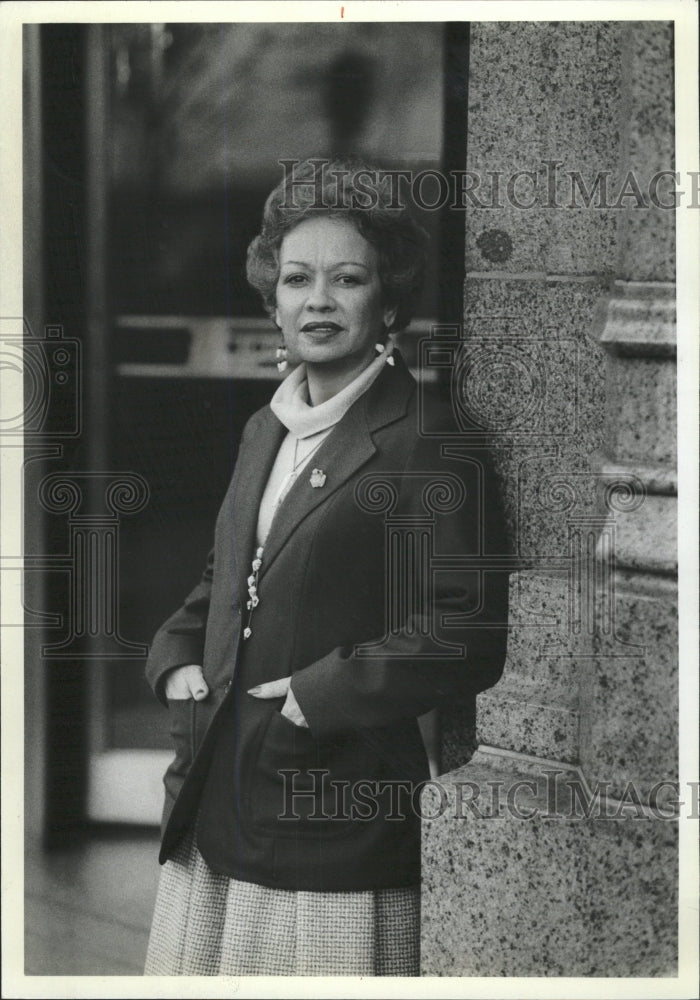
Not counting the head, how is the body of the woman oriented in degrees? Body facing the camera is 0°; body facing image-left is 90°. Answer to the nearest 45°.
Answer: approximately 45°

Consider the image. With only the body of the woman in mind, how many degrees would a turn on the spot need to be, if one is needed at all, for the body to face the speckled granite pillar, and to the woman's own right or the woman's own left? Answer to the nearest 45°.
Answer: approximately 135° to the woman's own left
